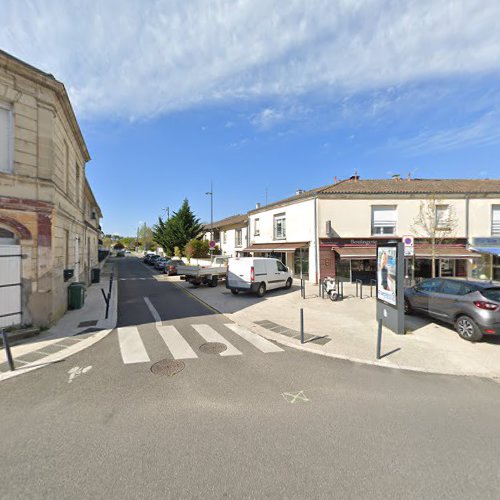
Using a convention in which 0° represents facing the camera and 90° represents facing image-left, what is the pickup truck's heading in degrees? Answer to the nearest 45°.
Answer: approximately 225°

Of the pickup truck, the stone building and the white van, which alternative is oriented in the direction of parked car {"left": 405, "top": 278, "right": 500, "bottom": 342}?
the stone building

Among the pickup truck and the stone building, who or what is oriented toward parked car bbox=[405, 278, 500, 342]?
the stone building

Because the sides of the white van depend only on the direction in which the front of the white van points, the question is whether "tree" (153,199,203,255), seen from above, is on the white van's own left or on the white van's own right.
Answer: on the white van's own left

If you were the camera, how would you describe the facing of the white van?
facing away from the viewer and to the right of the viewer

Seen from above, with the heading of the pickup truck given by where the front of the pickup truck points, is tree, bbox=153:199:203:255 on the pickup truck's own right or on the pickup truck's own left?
on the pickup truck's own left

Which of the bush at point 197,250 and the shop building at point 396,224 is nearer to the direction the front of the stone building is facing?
the shop building

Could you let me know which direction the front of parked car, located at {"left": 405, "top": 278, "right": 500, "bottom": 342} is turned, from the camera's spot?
facing away from the viewer and to the left of the viewer

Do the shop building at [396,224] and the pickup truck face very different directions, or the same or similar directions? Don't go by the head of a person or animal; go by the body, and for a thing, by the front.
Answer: very different directions

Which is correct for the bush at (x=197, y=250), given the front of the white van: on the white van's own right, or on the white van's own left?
on the white van's own left

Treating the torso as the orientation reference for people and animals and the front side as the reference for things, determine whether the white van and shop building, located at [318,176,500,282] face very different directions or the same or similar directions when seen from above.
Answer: very different directions
